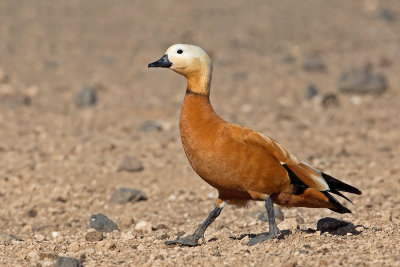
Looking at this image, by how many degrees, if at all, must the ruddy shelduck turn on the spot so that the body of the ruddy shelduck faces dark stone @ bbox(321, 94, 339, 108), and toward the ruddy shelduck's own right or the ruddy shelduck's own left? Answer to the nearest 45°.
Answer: approximately 90° to the ruddy shelduck's own right

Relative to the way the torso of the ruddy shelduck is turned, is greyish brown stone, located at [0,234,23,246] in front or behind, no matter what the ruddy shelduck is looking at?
in front

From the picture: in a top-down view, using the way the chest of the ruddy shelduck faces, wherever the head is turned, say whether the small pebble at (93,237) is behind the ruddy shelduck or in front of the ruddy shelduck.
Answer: in front

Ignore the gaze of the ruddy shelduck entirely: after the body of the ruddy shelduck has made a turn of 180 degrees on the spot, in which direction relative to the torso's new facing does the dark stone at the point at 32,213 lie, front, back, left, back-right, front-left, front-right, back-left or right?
back-left

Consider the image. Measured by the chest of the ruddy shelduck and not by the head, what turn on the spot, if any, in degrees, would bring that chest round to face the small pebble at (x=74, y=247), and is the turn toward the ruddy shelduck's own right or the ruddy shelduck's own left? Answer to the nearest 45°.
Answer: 0° — it already faces it

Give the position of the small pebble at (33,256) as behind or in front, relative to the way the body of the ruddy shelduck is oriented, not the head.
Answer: in front

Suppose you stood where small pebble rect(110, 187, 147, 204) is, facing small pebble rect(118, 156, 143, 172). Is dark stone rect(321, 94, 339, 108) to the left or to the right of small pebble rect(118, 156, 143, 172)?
right

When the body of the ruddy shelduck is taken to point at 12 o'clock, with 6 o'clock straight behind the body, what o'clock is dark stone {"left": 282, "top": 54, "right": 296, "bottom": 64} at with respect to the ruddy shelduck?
The dark stone is roughly at 3 o'clock from the ruddy shelduck.

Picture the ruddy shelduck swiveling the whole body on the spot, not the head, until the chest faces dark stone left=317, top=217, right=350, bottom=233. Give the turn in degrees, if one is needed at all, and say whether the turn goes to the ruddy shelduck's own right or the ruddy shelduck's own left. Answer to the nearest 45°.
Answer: approximately 135° to the ruddy shelduck's own right

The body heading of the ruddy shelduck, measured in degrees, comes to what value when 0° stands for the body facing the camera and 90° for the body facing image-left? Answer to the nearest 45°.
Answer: approximately 90°

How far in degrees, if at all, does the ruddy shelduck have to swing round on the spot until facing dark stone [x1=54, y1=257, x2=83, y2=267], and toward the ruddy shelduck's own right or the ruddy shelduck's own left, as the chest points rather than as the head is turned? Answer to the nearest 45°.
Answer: approximately 45° to the ruddy shelduck's own left

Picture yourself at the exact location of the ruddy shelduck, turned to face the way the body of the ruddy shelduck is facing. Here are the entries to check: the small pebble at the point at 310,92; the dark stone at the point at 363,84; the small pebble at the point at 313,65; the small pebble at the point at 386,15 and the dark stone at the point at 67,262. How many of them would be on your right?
4

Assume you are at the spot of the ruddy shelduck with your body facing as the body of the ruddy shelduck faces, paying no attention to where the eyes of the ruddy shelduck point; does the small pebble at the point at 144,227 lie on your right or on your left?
on your right

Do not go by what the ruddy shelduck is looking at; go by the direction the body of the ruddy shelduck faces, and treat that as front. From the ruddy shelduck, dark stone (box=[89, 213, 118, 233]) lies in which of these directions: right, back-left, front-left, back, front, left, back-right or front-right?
front-right
